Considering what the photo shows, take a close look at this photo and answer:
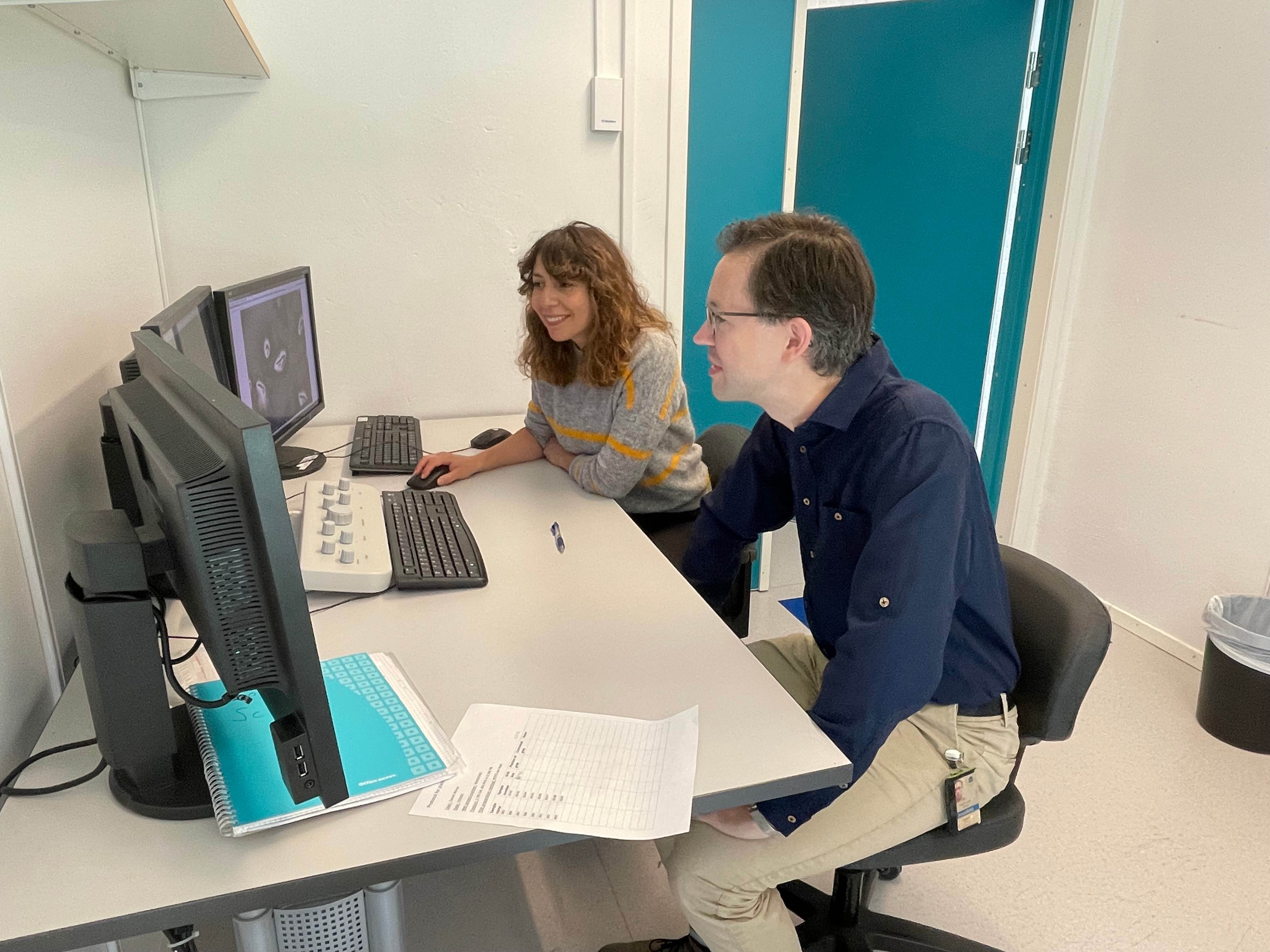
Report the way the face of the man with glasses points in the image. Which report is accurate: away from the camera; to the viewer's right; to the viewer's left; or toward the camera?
to the viewer's left

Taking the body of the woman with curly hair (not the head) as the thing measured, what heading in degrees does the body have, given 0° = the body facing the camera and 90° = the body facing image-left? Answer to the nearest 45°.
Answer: approximately 45°

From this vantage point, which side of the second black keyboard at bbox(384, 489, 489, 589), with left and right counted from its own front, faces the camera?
right

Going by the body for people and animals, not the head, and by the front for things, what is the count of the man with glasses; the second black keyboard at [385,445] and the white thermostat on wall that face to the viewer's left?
1

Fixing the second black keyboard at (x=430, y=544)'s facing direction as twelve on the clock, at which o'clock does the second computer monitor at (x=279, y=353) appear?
The second computer monitor is roughly at 8 o'clock from the second black keyboard.

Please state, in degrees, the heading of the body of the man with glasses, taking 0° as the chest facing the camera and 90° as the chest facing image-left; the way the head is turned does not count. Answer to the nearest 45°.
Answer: approximately 90°

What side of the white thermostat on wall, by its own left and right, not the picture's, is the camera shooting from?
front

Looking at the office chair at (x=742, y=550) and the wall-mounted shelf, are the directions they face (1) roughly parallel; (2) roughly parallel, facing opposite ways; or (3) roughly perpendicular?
roughly parallel, facing opposite ways

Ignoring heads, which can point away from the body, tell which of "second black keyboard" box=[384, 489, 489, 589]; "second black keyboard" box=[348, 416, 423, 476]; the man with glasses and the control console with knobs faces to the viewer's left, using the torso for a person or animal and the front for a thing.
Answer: the man with glasses

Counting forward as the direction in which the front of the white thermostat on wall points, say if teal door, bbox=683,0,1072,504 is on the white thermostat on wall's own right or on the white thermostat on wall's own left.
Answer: on the white thermostat on wall's own left

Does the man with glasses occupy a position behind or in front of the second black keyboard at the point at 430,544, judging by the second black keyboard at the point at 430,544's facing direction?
in front

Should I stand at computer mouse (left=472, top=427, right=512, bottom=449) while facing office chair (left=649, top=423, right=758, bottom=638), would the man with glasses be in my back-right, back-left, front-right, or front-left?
front-right

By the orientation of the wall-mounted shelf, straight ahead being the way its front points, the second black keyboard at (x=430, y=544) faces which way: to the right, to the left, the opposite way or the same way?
the same way

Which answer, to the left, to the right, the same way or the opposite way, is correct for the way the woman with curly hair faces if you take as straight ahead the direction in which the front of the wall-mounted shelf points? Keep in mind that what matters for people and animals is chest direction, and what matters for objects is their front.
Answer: the opposite way
